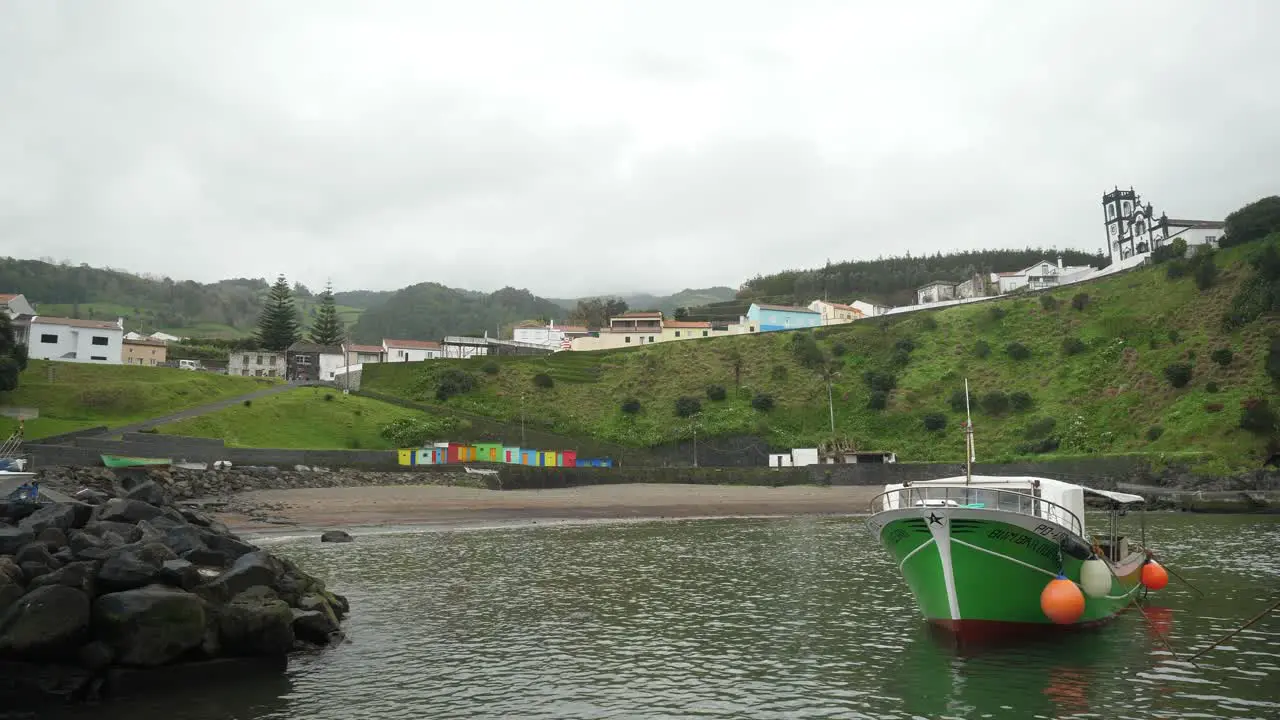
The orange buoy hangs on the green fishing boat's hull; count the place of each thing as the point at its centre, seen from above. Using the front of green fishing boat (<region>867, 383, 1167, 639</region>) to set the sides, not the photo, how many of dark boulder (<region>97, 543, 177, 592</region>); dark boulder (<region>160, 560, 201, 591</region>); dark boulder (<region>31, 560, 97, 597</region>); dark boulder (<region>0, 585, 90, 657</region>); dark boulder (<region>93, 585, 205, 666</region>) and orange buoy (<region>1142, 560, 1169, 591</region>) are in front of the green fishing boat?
5

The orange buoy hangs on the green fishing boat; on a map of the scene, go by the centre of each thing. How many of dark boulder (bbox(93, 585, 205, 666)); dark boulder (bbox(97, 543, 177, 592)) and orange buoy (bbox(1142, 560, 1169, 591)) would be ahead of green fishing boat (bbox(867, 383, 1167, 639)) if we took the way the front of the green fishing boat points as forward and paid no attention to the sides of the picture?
2

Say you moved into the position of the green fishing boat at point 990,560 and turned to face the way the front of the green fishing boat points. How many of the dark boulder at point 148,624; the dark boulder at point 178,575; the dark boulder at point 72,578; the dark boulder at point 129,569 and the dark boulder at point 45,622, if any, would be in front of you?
5

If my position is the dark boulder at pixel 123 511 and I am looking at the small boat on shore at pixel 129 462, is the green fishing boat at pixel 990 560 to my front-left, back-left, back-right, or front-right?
back-right

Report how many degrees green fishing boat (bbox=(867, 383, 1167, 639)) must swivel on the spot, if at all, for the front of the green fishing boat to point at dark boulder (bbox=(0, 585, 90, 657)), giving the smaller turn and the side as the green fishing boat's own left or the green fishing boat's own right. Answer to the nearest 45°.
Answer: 0° — it already faces it

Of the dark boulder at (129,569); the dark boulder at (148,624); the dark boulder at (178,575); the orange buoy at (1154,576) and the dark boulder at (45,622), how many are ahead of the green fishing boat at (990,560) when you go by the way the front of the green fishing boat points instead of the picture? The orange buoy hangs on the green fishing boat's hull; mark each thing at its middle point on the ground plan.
4

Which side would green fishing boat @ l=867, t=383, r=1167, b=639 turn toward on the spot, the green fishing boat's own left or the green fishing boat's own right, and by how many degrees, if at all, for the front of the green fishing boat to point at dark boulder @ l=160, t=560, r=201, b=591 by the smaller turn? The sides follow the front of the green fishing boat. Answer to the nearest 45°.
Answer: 0° — it already faces it

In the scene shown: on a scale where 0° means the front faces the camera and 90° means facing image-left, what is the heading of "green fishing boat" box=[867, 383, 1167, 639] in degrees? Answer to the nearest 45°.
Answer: approximately 45°

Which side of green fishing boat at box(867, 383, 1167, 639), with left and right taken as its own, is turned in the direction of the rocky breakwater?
front

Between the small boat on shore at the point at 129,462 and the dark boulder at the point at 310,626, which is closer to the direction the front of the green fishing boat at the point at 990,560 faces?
the dark boulder

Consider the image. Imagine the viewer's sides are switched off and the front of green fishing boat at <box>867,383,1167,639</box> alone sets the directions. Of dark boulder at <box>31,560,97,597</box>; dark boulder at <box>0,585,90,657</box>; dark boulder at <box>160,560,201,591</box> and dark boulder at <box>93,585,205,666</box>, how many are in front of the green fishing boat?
4
